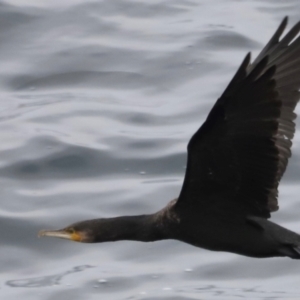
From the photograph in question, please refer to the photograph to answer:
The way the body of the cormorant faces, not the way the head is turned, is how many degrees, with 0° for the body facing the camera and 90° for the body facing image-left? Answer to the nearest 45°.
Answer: approximately 90°
